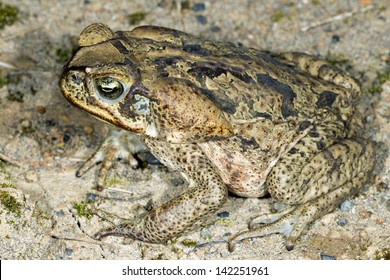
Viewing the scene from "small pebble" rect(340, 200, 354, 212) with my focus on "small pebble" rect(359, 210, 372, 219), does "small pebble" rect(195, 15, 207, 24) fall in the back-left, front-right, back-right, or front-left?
back-left

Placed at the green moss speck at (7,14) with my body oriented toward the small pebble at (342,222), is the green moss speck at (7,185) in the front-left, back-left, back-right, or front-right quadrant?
front-right

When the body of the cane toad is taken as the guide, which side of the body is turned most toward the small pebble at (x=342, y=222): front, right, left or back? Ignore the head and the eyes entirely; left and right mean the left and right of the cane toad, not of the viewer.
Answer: back

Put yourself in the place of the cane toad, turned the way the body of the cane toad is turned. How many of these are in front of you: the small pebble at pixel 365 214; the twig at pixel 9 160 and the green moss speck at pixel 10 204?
2

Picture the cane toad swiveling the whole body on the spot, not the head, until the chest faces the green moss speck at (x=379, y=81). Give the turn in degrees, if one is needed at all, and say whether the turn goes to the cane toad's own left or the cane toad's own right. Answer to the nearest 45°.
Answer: approximately 135° to the cane toad's own right

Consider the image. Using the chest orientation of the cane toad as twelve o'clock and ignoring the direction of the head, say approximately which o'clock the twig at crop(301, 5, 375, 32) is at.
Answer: The twig is roughly at 4 o'clock from the cane toad.

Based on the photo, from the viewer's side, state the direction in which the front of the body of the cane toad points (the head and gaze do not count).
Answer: to the viewer's left

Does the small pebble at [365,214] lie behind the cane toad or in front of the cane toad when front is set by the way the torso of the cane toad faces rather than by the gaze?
behind

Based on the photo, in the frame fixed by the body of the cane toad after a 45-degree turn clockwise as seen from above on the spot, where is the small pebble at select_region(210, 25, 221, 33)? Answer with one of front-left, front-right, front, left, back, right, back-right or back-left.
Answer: front-right

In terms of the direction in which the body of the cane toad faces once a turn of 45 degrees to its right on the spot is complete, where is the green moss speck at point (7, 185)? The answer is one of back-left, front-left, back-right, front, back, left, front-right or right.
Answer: front-left

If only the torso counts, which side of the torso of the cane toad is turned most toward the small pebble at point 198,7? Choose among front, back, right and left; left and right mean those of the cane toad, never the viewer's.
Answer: right

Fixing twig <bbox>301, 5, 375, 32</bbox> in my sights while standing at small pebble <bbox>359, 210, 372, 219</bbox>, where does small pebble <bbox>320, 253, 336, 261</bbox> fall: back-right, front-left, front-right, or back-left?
back-left

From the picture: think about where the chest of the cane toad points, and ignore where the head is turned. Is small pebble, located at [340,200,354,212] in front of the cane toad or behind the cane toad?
behind
